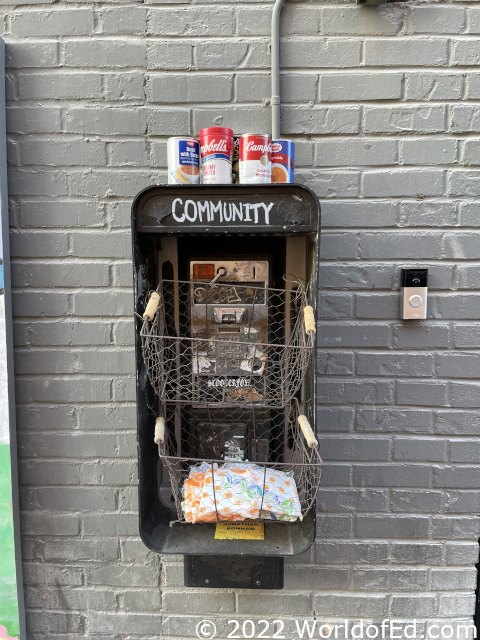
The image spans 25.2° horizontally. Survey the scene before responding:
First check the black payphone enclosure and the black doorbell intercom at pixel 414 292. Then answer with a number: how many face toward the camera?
2

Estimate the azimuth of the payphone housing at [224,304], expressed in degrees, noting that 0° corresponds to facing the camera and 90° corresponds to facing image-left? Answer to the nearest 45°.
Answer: approximately 0°
